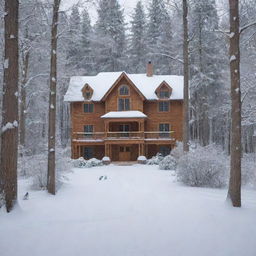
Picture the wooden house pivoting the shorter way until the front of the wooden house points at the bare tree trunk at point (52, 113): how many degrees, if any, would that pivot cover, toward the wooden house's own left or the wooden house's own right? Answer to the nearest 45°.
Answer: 0° — it already faces it

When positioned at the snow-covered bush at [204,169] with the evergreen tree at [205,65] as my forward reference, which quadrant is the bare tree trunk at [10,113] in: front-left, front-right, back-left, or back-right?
back-left

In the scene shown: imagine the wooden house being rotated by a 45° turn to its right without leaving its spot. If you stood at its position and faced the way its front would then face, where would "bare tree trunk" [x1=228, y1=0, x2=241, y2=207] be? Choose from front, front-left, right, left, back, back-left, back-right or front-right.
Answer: front-left

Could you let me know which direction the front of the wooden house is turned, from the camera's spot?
facing the viewer

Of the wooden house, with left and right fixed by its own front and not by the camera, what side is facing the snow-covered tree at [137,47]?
back

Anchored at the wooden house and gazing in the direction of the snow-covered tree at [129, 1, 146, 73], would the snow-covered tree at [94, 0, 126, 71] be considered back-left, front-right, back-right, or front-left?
front-left

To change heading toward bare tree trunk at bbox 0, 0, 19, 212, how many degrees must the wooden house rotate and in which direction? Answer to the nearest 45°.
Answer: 0° — it already faces it

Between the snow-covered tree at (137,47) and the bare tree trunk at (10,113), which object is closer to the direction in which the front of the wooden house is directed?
the bare tree trunk

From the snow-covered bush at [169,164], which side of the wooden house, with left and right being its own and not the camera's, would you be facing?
front
